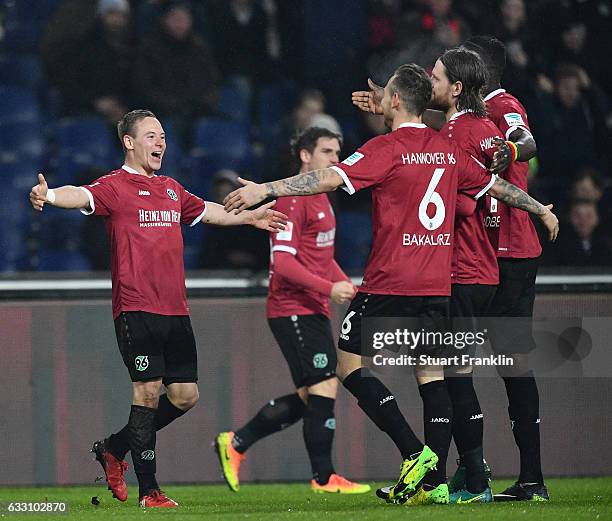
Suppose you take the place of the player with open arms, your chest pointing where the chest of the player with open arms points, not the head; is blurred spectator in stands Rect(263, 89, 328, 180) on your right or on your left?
on your left

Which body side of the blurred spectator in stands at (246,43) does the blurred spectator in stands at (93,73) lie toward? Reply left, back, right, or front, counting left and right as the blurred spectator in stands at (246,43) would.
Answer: right

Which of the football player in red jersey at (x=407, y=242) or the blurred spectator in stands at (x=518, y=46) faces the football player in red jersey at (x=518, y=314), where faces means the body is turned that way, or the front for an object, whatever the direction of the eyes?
the blurred spectator in stands

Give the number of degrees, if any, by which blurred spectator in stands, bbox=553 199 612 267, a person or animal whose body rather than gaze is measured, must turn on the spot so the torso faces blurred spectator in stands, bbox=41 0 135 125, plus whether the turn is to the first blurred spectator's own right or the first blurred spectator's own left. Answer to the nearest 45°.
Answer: approximately 90° to the first blurred spectator's own right

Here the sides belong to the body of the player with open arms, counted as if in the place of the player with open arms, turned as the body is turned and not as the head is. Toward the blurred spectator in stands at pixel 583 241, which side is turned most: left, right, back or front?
left

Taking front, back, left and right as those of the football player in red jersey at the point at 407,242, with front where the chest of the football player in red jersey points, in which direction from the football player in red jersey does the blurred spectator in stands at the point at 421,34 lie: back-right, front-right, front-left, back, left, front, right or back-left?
front-right

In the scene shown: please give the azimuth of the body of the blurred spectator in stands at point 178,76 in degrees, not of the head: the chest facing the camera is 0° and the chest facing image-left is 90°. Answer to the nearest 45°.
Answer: approximately 0°
